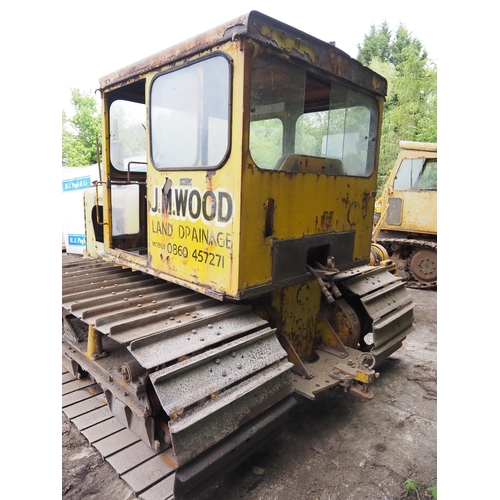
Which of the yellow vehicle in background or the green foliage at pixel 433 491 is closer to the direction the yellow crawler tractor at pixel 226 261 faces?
the yellow vehicle in background

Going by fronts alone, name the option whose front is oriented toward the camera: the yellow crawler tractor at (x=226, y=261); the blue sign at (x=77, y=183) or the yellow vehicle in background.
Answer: the blue sign

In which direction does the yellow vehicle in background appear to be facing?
to the viewer's left

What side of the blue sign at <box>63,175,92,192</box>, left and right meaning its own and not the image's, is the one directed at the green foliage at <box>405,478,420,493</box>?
front

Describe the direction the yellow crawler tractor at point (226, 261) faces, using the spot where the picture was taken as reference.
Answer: facing away from the viewer and to the left of the viewer

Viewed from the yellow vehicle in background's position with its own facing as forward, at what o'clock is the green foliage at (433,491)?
The green foliage is roughly at 9 o'clock from the yellow vehicle in background.

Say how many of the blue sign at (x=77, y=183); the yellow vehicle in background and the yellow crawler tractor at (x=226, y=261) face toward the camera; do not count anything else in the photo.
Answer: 1

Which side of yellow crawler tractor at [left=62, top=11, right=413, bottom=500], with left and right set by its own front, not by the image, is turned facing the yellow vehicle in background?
right

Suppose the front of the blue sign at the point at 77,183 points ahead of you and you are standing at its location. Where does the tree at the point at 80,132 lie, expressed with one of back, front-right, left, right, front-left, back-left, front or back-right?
back

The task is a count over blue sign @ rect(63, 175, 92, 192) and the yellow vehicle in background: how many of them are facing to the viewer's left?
1

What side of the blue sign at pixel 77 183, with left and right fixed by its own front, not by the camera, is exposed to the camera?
front
